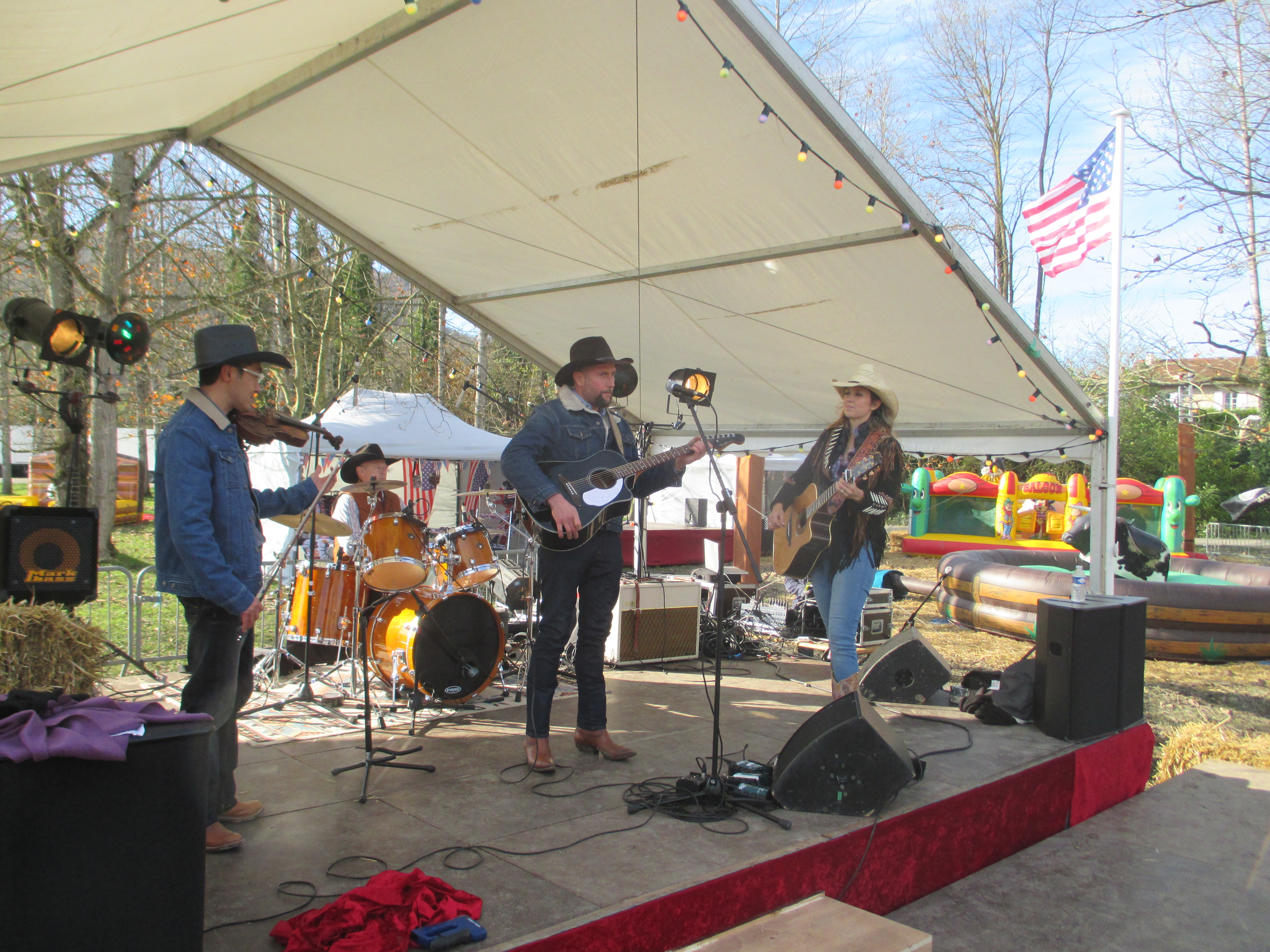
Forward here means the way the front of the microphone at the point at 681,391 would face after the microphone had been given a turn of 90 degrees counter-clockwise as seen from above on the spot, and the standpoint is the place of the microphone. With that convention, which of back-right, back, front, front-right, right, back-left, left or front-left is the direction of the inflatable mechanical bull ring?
back-left

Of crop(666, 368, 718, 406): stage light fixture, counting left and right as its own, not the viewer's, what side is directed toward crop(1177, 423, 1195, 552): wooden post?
left

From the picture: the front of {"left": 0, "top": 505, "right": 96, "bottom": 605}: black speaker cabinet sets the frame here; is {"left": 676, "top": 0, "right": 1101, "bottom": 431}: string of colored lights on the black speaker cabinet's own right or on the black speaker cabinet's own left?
on the black speaker cabinet's own left

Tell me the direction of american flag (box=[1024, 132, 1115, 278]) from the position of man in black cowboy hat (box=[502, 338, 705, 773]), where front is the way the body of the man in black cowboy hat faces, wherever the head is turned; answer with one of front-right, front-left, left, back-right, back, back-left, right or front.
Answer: left

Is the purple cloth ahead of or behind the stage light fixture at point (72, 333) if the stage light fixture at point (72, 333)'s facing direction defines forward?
ahead

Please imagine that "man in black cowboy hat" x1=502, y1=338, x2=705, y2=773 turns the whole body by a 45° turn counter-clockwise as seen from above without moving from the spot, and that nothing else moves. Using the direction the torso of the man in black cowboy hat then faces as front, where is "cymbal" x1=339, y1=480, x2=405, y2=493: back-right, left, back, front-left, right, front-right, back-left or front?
back-left

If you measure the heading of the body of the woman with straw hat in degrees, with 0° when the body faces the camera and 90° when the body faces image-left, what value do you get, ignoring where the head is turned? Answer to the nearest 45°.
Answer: approximately 45°

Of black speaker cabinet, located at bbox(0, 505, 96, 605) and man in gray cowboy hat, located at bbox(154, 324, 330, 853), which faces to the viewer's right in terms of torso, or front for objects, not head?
the man in gray cowboy hat

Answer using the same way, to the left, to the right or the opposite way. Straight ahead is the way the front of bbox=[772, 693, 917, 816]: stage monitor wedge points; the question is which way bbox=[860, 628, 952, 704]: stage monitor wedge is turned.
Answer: the same way

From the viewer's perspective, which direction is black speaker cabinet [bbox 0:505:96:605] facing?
toward the camera

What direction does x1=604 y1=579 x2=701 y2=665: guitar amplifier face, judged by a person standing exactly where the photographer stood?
facing the viewer and to the right of the viewer

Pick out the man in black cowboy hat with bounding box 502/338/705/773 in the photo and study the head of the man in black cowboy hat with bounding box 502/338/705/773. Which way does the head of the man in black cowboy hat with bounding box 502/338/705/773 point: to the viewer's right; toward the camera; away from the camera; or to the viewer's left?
to the viewer's right

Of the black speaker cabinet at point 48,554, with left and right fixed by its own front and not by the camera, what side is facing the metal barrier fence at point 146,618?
back

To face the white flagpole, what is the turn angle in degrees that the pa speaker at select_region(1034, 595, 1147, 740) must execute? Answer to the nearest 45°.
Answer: approximately 135° to its left

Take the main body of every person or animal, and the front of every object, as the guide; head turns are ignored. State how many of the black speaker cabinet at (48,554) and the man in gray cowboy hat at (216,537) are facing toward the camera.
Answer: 1

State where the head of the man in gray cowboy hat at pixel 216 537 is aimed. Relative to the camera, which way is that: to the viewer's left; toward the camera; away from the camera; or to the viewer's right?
to the viewer's right
